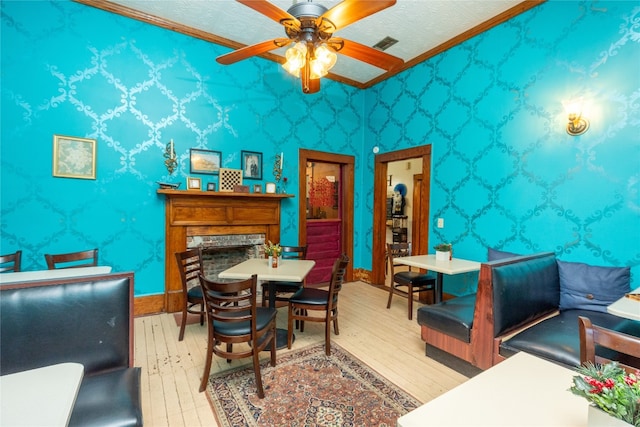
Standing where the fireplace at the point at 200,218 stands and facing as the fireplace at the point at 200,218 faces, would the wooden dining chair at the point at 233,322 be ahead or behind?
ahead

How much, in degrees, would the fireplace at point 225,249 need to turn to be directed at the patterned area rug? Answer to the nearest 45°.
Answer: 0° — it already faces it

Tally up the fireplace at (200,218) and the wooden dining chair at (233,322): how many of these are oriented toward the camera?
1

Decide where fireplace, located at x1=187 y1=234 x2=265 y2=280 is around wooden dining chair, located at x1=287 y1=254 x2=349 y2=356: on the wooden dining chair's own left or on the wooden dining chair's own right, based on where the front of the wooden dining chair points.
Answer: on the wooden dining chair's own right

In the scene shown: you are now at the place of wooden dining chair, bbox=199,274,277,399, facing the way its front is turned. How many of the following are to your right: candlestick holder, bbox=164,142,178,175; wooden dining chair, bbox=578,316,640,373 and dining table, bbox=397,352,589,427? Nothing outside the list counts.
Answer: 2

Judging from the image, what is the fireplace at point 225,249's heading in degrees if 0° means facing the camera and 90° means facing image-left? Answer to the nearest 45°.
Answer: approximately 0°

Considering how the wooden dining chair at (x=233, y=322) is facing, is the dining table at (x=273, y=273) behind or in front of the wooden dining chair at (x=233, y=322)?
in front

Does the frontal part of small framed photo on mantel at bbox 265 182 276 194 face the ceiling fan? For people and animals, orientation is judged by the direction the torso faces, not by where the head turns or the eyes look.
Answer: yes

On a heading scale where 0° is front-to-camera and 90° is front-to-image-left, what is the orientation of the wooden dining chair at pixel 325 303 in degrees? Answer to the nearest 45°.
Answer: approximately 90°

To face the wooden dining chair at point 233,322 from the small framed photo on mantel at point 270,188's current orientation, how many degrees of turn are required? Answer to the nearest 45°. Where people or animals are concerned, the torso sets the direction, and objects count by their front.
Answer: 0° — it already faces it

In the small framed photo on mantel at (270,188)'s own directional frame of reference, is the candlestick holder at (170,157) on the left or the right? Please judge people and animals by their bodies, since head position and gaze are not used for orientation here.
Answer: on its right

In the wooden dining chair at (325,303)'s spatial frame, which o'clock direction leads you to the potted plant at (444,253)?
The potted plant is roughly at 5 o'clock from the wooden dining chair.
